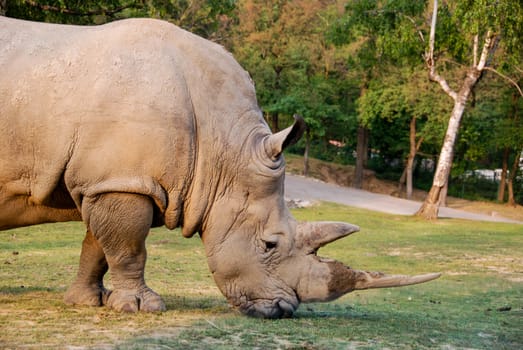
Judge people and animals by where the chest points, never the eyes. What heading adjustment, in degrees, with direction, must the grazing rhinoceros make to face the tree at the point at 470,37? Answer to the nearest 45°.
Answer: approximately 45° to its left

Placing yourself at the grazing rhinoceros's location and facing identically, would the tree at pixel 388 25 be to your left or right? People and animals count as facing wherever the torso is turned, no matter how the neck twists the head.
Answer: on your left

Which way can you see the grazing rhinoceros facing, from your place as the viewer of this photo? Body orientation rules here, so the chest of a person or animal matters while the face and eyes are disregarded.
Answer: facing to the right of the viewer
